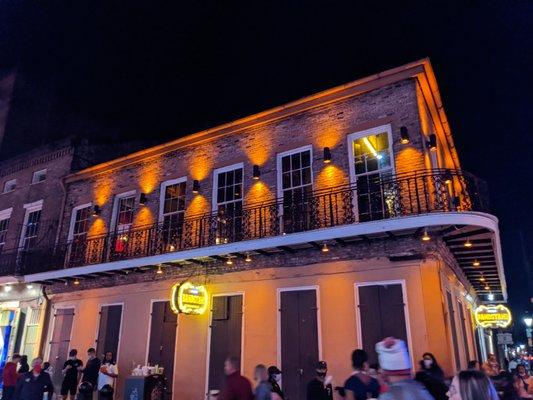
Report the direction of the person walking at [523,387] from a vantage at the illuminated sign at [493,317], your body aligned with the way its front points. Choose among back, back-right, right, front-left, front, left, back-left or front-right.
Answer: front

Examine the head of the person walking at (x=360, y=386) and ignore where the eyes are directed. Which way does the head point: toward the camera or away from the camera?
away from the camera

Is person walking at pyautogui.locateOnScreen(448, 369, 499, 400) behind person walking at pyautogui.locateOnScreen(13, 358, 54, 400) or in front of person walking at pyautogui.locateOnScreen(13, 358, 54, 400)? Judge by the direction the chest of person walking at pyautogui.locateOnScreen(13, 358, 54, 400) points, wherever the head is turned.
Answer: in front

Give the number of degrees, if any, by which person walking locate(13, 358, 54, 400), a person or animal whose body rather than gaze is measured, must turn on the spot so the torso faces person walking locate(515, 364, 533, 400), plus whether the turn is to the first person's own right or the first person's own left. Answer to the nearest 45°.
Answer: approximately 45° to the first person's own left

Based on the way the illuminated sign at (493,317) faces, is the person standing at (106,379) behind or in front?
in front

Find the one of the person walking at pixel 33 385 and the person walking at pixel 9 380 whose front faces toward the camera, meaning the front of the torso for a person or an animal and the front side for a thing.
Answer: the person walking at pixel 33 385

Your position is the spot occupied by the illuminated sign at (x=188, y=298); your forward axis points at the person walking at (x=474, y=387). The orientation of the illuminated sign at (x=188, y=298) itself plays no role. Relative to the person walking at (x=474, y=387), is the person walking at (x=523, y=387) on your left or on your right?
left

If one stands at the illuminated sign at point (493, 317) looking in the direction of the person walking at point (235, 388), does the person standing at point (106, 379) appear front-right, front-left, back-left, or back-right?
front-right

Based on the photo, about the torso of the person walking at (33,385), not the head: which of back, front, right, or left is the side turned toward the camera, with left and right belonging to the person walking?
front

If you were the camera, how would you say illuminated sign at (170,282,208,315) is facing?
facing the viewer and to the right of the viewer

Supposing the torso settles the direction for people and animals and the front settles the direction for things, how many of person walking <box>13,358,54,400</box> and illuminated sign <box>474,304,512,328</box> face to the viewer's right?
0

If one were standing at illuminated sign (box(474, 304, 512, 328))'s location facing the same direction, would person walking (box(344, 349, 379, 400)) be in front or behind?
in front
